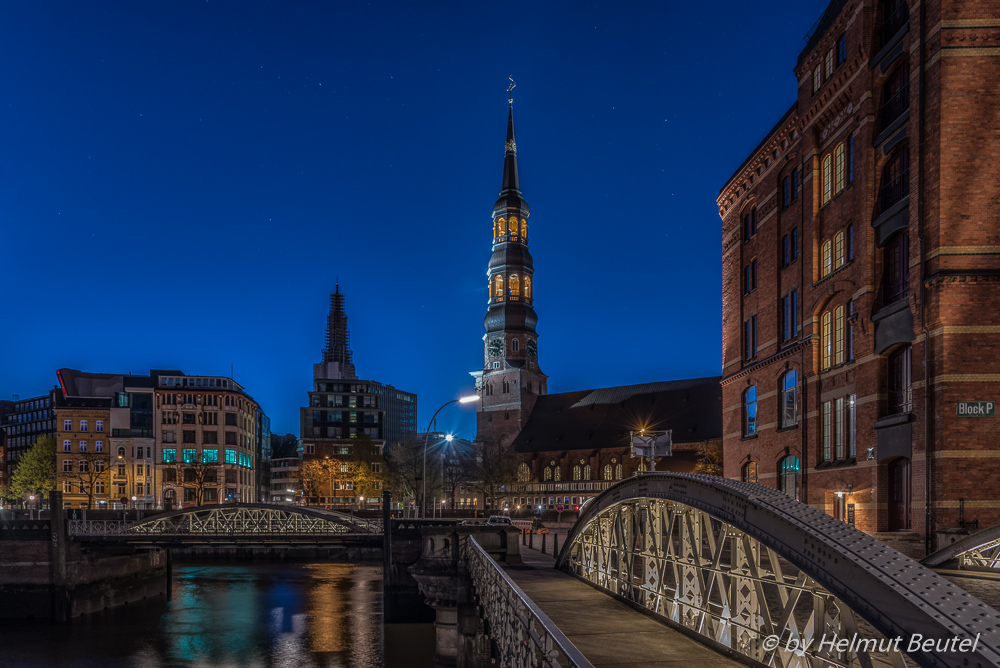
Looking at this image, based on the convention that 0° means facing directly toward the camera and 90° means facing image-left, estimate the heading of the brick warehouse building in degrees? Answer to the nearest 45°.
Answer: approximately 45°

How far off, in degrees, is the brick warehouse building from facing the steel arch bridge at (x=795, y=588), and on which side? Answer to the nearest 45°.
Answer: approximately 45° to its left

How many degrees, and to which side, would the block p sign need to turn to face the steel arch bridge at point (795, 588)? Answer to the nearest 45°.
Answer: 0° — it already faces it
